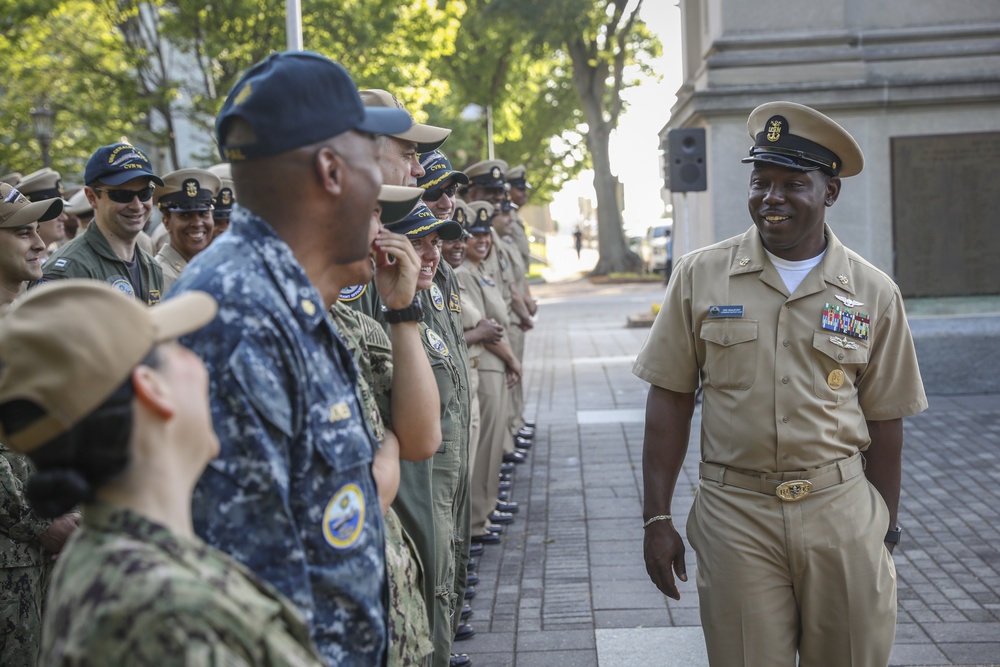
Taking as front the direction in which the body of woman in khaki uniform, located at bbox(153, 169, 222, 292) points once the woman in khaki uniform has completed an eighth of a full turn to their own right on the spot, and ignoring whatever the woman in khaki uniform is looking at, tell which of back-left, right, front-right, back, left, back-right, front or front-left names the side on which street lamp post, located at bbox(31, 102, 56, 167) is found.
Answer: back

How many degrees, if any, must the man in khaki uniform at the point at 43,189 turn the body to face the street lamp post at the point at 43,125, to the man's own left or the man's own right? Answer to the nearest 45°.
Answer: approximately 135° to the man's own left

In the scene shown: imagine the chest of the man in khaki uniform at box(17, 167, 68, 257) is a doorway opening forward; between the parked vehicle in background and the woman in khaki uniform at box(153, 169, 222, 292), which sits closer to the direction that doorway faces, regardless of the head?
the woman in khaki uniform

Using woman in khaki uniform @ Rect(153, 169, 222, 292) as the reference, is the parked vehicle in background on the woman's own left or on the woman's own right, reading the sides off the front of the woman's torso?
on the woman's own left

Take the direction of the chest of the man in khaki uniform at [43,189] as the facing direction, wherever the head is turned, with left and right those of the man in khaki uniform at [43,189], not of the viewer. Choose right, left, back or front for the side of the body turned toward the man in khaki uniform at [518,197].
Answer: left

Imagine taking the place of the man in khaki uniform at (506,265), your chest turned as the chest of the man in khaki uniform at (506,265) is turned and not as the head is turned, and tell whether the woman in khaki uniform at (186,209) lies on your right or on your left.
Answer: on your right

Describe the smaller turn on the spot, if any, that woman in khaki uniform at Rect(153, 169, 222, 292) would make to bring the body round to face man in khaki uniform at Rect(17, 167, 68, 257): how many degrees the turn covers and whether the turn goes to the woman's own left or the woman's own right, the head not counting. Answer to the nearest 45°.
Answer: approximately 180°

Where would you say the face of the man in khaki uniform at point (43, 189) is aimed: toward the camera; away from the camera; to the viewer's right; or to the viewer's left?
to the viewer's right

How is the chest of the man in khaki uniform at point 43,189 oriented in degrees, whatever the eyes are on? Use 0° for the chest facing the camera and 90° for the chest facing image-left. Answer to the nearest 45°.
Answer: approximately 315°

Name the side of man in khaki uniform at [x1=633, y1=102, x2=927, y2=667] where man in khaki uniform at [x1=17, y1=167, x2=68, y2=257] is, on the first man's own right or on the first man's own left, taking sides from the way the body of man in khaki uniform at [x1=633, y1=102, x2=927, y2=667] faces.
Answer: on the first man's own right

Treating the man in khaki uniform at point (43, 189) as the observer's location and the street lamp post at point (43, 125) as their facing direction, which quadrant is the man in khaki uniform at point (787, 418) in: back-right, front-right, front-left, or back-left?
back-right
